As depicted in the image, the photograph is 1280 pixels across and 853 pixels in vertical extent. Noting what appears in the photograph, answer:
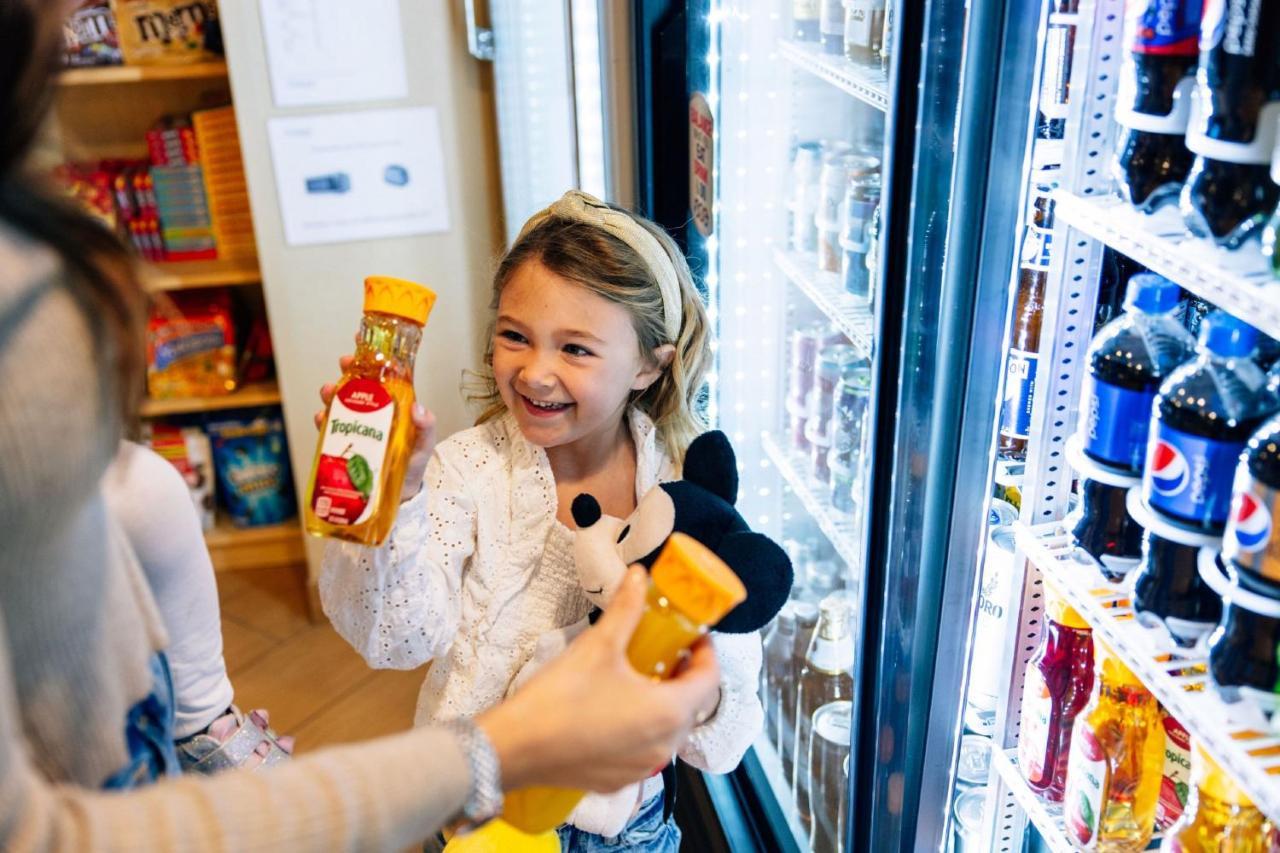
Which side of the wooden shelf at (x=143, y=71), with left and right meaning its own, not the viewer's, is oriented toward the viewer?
front

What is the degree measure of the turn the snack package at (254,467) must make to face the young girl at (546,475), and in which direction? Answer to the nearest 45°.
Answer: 0° — it already faces them

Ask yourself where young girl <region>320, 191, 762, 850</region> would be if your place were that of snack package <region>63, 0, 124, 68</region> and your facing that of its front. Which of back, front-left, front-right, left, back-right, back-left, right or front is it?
front

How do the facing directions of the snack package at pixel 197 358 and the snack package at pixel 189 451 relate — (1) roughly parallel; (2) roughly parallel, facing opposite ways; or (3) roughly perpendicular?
roughly parallel

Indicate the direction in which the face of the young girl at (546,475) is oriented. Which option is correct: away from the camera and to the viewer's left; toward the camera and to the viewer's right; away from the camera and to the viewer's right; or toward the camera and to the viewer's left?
toward the camera and to the viewer's left

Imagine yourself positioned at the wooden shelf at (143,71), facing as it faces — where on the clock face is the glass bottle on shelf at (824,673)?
The glass bottle on shelf is roughly at 11 o'clock from the wooden shelf.

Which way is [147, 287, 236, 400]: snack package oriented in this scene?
toward the camera

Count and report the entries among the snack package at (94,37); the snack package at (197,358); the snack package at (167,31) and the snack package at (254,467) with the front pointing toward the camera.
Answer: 4

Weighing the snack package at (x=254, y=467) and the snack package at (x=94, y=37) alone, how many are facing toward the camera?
2

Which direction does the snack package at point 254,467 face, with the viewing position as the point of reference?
facing the viewer

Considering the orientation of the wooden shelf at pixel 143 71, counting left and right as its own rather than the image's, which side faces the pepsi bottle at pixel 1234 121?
front

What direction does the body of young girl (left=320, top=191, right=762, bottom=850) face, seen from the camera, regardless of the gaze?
toward the camera
